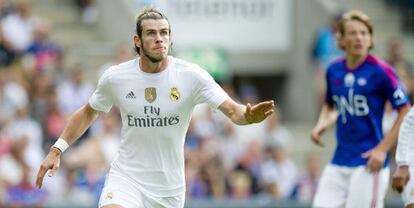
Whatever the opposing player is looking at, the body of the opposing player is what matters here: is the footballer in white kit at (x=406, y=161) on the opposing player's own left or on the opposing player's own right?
on the opposing player's own left

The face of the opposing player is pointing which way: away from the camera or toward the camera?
toward the camera

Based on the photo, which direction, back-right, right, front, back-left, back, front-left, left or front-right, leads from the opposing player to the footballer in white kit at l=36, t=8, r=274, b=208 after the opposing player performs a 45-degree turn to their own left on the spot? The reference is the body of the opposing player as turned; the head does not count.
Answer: front-right

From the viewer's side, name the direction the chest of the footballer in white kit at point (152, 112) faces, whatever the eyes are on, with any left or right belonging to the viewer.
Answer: facing the viewer

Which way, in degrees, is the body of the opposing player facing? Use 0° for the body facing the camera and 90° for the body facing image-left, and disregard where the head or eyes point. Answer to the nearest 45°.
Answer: approximately 45°

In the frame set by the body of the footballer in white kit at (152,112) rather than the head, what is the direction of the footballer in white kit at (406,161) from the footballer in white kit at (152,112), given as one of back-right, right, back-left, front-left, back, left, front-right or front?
left
